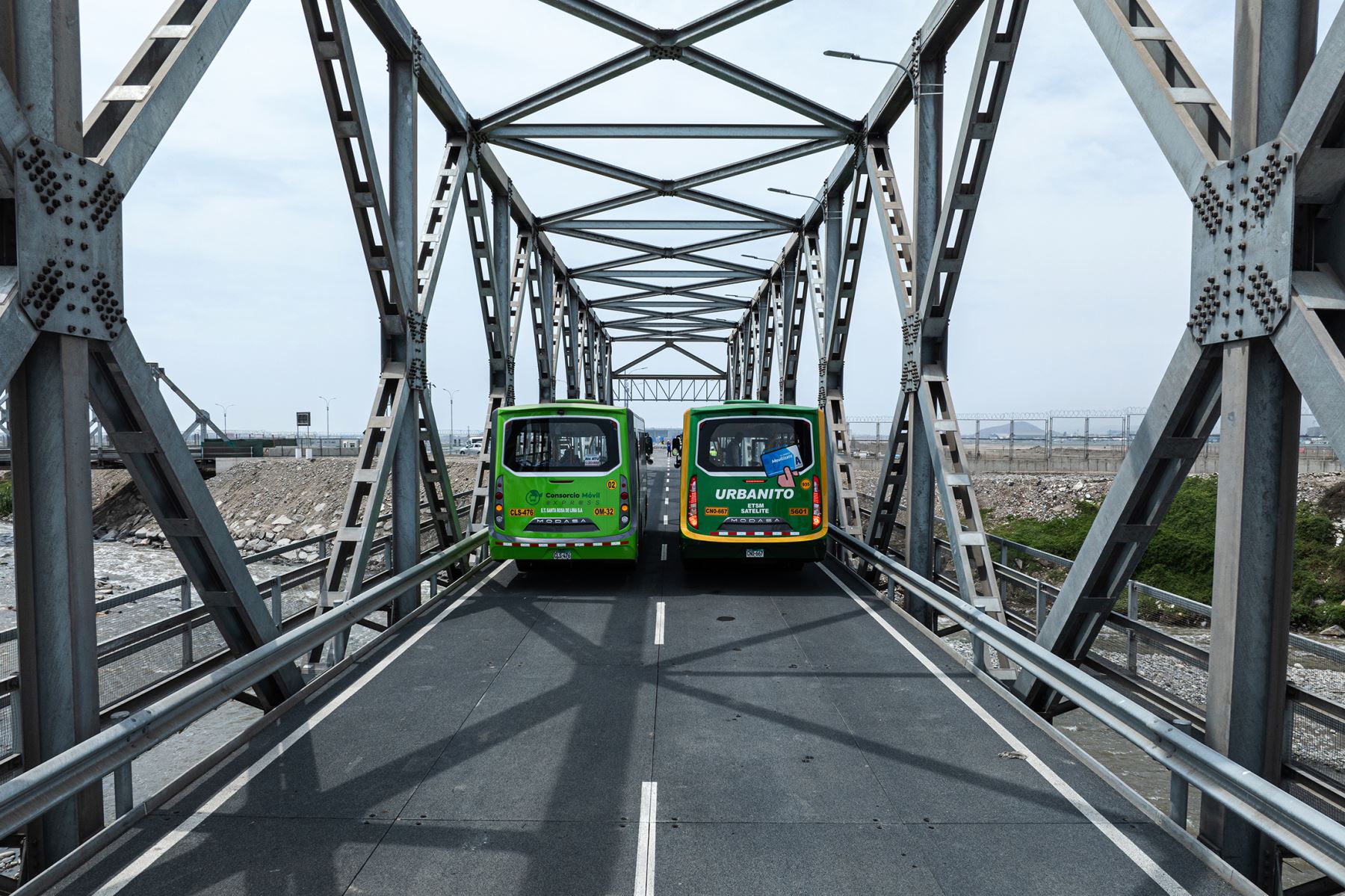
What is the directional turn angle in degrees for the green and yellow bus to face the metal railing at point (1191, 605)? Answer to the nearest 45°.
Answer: approximately 135° to its right

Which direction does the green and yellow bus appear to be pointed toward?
away from the camera

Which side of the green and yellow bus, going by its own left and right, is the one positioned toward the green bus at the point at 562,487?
left

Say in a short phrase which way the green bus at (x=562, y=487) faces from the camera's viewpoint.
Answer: facing away from the viewer

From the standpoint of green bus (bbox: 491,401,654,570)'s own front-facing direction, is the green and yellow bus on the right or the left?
on its right

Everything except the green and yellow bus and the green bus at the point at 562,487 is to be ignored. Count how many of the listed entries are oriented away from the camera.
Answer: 2

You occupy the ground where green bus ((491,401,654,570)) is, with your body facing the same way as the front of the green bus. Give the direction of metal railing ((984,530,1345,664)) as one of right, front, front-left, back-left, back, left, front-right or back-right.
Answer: back-right
